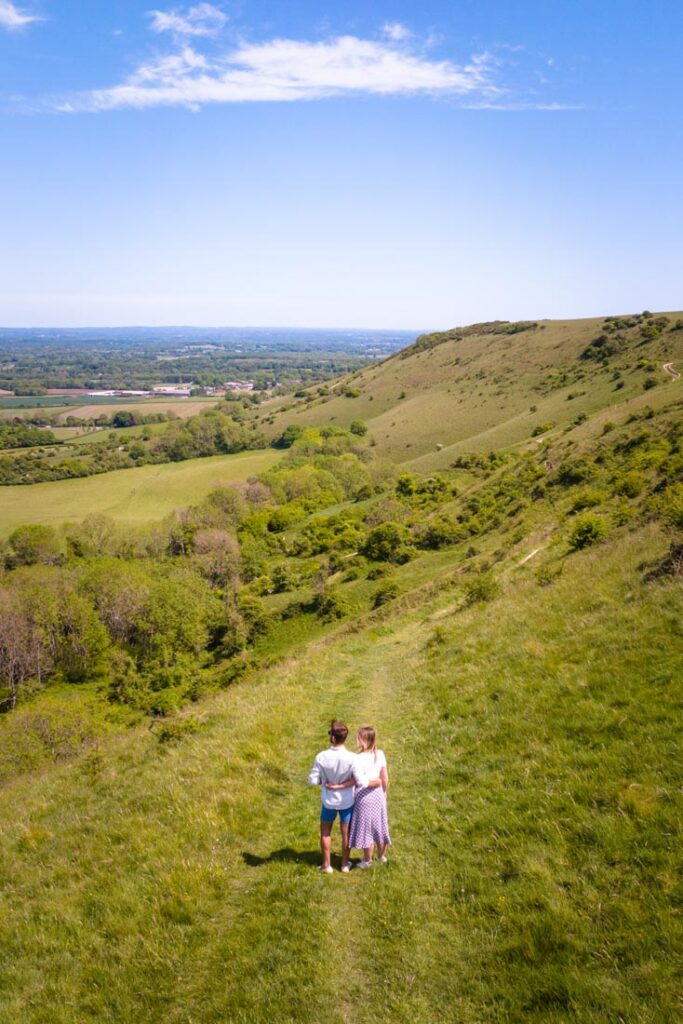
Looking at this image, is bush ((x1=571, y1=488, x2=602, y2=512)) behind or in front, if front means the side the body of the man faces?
in front

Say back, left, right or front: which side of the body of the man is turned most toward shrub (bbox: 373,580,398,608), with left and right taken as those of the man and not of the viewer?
front

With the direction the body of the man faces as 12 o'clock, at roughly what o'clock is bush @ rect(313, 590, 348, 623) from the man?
The bush is roughly at 12 o'clock from the man.

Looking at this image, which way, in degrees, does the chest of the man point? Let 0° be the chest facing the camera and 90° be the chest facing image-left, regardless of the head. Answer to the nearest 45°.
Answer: approximately 180°

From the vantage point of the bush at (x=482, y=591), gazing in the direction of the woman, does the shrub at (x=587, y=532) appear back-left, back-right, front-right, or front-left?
back-left

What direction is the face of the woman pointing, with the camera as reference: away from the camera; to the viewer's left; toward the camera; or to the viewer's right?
away from the camera

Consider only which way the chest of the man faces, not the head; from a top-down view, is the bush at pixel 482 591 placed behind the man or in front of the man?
in front
